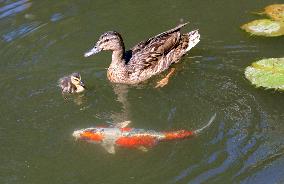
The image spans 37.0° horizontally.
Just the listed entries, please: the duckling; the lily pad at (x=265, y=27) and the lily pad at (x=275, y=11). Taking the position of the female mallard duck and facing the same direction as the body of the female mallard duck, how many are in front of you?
1

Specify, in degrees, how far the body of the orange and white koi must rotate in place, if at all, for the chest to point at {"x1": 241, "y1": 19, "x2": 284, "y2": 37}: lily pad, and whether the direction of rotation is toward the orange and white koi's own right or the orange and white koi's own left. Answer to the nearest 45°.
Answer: approximately 135° to the orange and white koi's own right

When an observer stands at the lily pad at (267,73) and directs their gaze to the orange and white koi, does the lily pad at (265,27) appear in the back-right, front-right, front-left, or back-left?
back-right

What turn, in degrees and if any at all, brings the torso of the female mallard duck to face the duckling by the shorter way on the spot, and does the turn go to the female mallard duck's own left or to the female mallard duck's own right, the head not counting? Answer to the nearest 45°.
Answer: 0° — it already faces it

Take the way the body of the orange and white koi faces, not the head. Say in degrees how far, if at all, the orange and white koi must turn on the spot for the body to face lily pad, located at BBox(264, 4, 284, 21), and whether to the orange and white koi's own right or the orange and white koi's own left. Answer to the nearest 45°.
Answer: approximately 135° to the orange and white koi's own right

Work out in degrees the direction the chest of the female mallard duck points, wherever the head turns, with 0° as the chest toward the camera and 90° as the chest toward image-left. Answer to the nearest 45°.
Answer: approximately 45°

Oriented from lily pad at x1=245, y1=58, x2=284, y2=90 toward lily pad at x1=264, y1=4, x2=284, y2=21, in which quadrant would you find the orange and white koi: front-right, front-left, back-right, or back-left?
back-left

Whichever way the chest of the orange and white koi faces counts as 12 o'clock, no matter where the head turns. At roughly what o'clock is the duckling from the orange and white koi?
The duckling is roughly at 2 o'clock from the orange and white koi.

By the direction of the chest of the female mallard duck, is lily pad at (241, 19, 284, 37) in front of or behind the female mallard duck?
behind

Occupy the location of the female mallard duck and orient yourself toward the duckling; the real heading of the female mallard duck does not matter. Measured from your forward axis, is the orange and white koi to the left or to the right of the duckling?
left

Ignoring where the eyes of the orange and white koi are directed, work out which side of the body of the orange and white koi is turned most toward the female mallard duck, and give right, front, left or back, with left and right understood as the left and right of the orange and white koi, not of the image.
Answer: right

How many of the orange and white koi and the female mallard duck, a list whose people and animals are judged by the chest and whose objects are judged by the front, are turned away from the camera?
0

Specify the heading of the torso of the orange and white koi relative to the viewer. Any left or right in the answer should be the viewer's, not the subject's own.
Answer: facing to the left of the viewer
